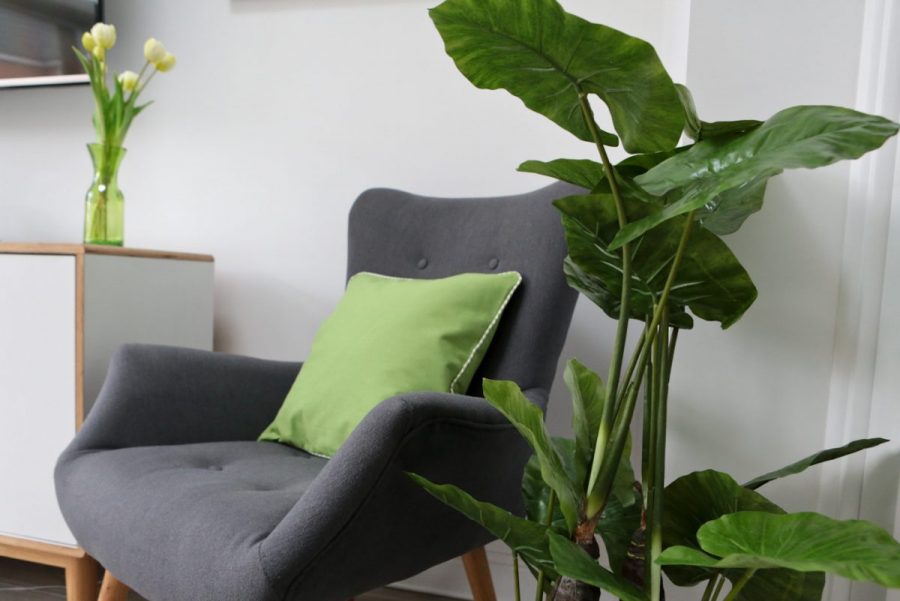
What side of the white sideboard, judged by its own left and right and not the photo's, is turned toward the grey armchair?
left

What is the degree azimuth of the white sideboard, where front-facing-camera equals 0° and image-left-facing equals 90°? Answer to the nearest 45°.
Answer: approximately 45°

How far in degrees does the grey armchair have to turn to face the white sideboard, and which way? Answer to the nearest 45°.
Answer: approximately 90° to its right

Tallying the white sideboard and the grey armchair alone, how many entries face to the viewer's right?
0

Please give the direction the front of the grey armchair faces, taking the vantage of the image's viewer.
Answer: facing the viewer and to the left of the viewer

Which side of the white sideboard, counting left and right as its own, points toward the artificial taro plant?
left

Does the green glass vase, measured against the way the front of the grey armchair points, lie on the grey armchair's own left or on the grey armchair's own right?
on the grey armchair's own right

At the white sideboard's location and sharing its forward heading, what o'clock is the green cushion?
The green cushion is roughly at 9 o'clock from the white sideboard.
